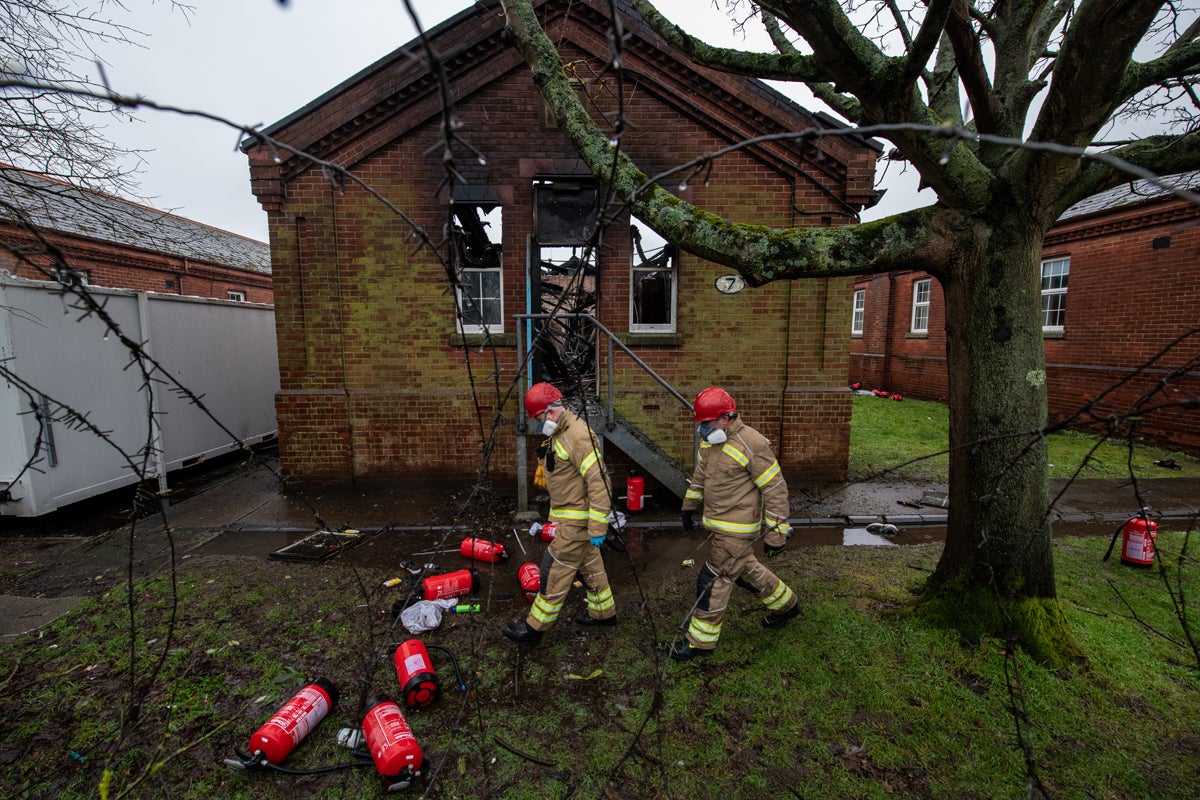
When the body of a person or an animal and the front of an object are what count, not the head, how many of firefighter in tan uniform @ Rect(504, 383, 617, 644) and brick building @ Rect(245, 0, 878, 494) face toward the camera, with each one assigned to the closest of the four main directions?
1

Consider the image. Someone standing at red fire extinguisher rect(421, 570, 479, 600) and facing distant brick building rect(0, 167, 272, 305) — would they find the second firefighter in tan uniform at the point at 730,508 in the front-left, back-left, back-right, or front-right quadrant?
back-right

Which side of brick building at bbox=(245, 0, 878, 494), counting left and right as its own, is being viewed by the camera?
front

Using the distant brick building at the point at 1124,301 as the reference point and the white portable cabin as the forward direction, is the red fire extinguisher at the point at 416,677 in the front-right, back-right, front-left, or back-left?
front-left

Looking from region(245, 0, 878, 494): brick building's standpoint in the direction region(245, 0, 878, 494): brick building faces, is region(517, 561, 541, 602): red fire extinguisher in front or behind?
in front

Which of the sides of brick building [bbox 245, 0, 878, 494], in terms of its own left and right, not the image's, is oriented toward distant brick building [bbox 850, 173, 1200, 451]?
left

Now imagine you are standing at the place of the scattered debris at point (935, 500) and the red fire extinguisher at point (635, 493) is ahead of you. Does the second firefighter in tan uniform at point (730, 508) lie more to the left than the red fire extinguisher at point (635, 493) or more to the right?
left

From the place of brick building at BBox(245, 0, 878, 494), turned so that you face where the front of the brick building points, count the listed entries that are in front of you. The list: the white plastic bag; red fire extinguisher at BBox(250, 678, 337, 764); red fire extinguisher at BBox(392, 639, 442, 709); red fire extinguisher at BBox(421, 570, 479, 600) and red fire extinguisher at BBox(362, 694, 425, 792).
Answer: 5

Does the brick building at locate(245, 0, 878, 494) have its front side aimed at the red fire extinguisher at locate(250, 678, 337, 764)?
yes
